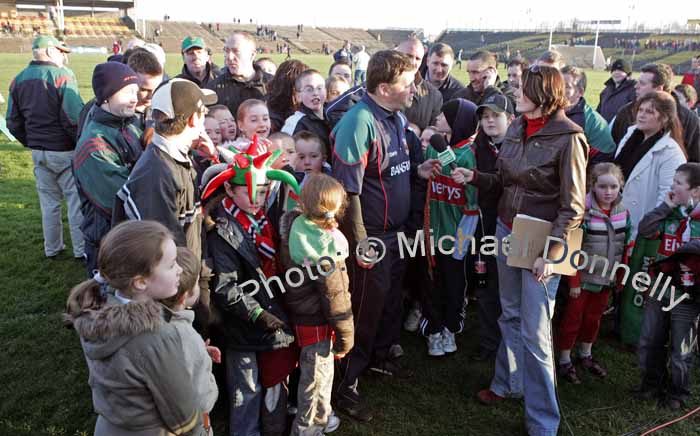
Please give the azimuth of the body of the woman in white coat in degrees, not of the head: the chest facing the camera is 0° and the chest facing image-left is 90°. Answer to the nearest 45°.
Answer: approximately 45°

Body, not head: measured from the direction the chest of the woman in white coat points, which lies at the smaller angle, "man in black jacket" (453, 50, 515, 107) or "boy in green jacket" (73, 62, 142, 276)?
the boy in green jacket

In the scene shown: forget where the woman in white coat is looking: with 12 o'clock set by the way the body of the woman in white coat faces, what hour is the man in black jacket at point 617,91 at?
The man in black jacket is roughly at 4 o'clock from the woman in white coat.

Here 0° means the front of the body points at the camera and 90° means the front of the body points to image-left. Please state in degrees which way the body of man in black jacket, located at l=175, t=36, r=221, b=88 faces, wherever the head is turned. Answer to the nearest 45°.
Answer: approximately 0°

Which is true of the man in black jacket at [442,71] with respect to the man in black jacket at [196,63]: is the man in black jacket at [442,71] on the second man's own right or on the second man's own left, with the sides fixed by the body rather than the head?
on the second man's own left

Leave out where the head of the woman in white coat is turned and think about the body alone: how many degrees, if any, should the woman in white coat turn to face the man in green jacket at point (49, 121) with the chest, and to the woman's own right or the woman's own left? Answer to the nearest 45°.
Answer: approximately 45° to the woman's own right

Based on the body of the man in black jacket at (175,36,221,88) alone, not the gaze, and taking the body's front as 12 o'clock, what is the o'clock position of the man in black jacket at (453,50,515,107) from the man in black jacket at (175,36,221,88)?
the man in black jacket at (453,50,515,107) is roughly at 10 o'clock from the man in black jacket at (175,36,221,88).
